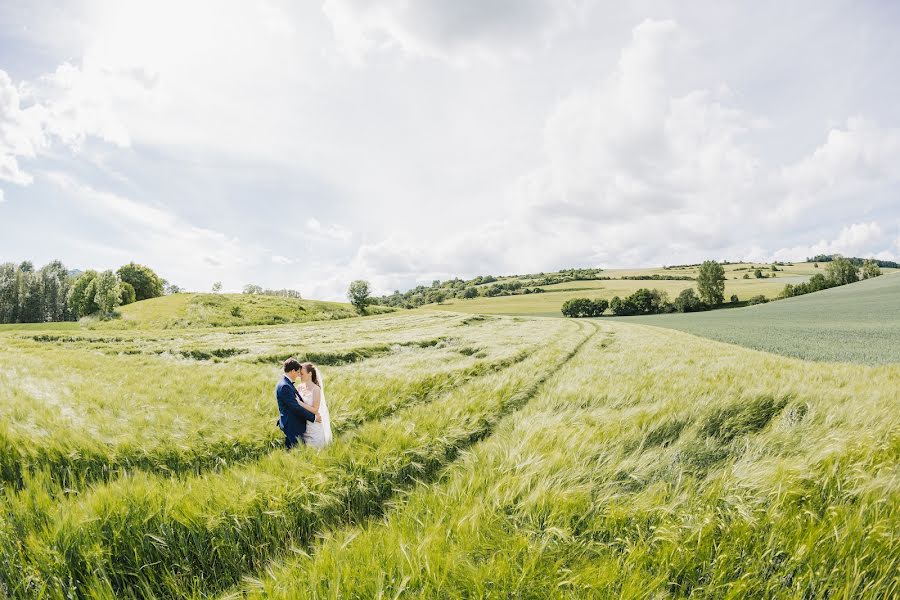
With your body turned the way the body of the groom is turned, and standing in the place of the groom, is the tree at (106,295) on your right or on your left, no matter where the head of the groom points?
on your left

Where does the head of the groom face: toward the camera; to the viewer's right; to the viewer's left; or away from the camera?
to the viewer's right

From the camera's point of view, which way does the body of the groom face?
to the viewer's right
